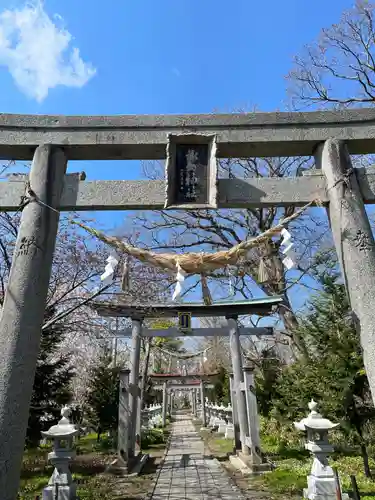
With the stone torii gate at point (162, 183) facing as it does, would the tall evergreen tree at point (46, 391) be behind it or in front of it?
behind

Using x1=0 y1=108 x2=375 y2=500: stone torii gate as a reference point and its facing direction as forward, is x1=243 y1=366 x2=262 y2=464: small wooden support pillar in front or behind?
behind

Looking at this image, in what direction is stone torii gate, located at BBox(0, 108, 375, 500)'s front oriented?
toward the camera

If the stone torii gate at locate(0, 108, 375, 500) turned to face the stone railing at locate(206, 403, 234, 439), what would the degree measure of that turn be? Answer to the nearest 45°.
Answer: approximately 180°

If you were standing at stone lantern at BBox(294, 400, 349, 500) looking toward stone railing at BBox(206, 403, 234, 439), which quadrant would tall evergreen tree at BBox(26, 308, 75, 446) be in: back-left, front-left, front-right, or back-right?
front-left

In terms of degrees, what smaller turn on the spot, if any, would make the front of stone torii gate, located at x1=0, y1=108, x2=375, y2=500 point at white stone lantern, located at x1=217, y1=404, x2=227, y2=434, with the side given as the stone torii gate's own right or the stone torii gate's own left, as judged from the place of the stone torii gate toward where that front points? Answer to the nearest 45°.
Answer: approximately 180°

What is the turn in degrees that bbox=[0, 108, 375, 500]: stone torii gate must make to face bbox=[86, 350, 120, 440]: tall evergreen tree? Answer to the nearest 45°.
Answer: approximately 180°

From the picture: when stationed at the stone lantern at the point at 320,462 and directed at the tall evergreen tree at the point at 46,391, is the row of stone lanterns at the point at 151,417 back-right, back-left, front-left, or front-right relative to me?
front-right

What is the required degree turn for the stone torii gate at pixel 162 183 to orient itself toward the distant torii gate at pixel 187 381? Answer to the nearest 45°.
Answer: approximately 180°

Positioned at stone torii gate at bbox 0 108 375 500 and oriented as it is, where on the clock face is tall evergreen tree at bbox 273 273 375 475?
The tall evergreen tree is roughly at 7 o'clock from the stone torii gate.

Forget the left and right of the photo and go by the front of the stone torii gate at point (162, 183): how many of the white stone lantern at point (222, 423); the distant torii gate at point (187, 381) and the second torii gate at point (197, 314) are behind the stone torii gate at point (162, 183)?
3

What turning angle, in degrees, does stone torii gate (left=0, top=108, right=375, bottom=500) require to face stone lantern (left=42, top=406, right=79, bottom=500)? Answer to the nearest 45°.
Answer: approximately 135° to its right
